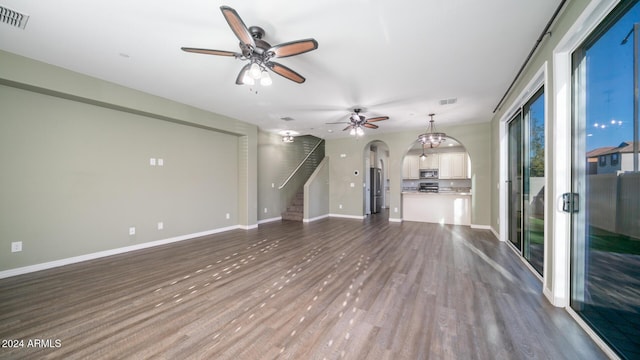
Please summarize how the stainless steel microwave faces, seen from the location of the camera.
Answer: facing the viewer

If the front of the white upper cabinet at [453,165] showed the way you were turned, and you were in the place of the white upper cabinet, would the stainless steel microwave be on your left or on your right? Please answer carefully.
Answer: on your right

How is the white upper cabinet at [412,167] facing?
toward the camera

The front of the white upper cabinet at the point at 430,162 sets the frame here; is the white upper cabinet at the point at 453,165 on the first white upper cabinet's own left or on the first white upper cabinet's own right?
on the first white upper cabinet's own left

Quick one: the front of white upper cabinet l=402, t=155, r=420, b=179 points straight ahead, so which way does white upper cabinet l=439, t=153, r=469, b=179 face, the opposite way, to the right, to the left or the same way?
the same way

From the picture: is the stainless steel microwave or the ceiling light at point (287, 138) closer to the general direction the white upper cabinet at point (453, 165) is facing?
the ceiling light

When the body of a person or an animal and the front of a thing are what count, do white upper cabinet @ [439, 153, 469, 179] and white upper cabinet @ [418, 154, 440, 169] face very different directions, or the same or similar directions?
same or similar directions

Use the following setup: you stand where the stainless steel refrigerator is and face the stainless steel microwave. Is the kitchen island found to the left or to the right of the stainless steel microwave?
right

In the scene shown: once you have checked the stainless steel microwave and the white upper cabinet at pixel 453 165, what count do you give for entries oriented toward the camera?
2

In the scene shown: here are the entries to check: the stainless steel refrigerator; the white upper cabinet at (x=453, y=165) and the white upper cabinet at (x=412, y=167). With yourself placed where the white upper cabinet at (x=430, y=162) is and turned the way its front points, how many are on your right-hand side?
2

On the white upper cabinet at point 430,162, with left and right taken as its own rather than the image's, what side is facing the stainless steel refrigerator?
right

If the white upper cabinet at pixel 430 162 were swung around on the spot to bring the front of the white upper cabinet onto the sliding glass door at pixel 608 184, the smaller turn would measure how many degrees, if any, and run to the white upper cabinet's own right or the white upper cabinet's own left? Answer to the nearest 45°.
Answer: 0° — it already faces it

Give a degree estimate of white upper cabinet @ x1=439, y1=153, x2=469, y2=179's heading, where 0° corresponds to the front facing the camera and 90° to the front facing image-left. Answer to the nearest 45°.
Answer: approximately 0°

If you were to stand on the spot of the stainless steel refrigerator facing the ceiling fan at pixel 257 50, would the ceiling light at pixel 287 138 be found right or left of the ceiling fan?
right

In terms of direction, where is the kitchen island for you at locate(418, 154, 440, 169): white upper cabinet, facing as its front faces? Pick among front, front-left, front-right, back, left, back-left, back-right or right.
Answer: front

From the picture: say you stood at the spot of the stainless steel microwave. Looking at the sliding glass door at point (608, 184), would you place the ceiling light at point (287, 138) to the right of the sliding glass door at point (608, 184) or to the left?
right

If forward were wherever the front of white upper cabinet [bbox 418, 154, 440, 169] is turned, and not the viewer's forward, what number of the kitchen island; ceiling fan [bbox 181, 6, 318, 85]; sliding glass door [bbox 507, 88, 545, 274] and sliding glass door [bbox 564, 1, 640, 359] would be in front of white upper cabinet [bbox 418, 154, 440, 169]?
4

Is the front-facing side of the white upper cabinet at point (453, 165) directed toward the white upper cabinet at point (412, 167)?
no

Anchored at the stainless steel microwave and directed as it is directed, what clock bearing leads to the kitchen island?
The kitchen island is roughly at 12 o'clock from the stainless steel microwave.

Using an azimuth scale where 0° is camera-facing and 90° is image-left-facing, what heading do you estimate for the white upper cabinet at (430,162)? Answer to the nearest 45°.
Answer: approximately 0°
